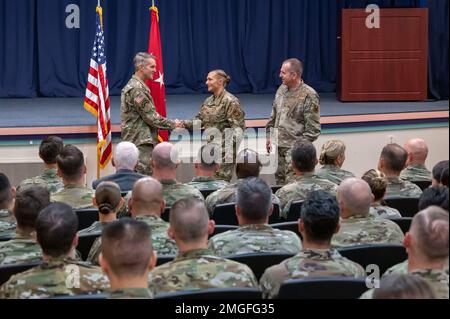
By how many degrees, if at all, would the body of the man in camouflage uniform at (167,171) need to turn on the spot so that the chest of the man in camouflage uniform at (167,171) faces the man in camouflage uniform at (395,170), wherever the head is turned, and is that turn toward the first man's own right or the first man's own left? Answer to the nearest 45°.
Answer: approximately 90° to the first man's own right

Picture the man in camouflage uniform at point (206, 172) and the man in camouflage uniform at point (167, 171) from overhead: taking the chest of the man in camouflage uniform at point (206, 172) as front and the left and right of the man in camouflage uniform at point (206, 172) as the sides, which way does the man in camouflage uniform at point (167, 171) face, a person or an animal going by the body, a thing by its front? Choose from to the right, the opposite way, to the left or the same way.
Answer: the same way

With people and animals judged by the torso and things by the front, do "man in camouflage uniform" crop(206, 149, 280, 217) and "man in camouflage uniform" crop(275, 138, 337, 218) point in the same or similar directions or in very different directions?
same or similar directions

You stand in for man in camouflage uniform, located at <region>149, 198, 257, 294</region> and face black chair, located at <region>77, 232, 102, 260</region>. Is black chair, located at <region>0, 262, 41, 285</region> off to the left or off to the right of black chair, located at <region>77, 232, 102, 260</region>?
left

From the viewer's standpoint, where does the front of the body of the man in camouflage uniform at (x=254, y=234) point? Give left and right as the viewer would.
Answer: facing away from the viewer

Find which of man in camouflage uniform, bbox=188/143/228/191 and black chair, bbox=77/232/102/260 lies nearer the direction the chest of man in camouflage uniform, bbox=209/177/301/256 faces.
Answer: the man in camouflage uniform

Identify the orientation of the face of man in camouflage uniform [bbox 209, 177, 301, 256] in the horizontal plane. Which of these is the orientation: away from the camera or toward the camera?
away from the camera

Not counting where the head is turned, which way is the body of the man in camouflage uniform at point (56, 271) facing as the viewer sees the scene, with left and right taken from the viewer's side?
facing away from the viewer

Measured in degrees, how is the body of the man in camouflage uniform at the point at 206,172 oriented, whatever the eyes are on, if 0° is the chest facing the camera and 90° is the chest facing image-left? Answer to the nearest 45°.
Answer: approximately 180°

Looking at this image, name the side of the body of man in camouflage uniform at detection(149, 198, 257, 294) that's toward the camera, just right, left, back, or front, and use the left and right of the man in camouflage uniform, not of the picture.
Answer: back

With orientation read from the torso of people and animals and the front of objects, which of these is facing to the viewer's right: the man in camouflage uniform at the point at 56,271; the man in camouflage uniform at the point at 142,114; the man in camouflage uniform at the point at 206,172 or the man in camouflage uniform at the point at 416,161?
the man in camouflage uniform at the point at 142,114

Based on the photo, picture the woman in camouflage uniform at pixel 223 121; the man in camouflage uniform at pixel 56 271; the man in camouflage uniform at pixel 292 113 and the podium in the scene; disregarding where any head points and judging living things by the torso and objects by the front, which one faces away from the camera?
the man in camouflage uniform at pixel 56 271

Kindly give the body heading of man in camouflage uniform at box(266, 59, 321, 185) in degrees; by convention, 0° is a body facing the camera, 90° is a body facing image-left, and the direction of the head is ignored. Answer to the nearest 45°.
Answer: approximately 45°

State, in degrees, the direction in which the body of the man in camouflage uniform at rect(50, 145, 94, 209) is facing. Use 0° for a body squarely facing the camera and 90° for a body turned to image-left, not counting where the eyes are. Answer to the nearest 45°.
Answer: approximately 180°

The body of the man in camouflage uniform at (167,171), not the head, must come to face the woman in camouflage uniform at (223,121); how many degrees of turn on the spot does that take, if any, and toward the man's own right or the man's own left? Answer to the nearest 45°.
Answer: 0° — they already face them

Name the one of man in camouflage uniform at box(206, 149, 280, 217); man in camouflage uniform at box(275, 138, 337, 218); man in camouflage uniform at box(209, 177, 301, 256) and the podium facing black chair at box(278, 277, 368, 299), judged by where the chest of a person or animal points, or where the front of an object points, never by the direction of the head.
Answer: the podium

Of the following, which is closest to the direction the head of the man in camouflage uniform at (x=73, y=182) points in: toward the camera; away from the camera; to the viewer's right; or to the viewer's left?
away from the camera

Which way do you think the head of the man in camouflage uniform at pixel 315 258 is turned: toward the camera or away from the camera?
away from the camera

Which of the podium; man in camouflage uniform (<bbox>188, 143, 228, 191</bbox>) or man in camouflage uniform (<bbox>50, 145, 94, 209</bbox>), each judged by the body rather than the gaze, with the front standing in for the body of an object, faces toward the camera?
the podium
